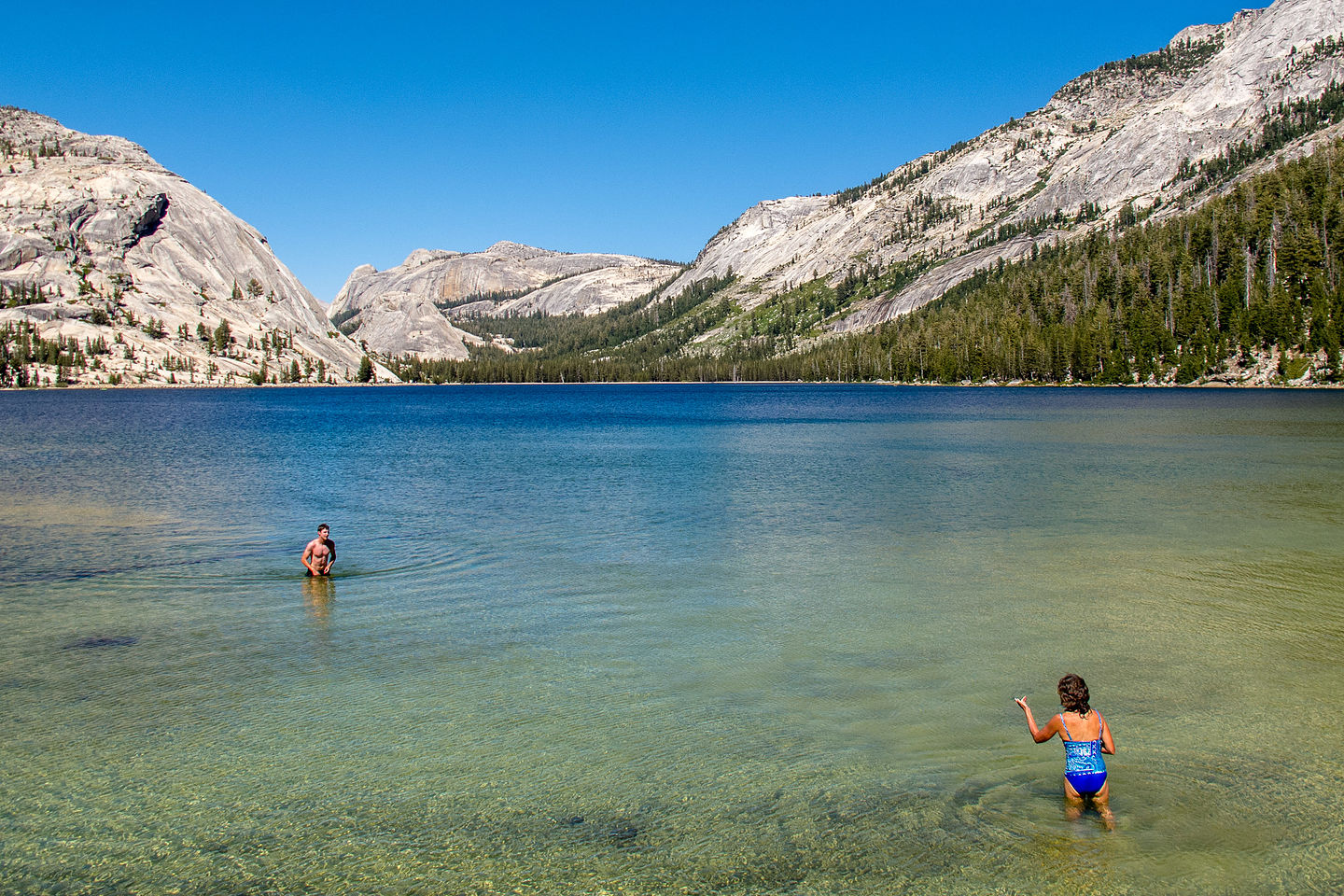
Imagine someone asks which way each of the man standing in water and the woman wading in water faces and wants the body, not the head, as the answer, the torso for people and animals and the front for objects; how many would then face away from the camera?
1

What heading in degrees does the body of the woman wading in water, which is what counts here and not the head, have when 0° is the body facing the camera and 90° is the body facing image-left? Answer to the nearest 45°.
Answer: approximately 180°

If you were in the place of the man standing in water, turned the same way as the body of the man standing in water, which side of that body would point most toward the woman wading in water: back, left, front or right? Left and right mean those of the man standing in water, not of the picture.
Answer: front

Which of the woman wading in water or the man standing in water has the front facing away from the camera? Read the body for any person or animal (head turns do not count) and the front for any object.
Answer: the woman wading in water

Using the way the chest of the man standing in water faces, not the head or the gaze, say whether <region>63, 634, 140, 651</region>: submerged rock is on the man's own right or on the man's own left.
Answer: on the man's own right

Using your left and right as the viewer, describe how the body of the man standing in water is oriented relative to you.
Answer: facing the viewer and to the right of the viewer

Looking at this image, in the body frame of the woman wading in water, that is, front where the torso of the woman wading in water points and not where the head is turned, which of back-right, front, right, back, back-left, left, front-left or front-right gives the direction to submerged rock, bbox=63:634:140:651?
left

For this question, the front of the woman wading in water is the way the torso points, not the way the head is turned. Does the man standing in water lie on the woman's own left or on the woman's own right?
on the woman's own left
